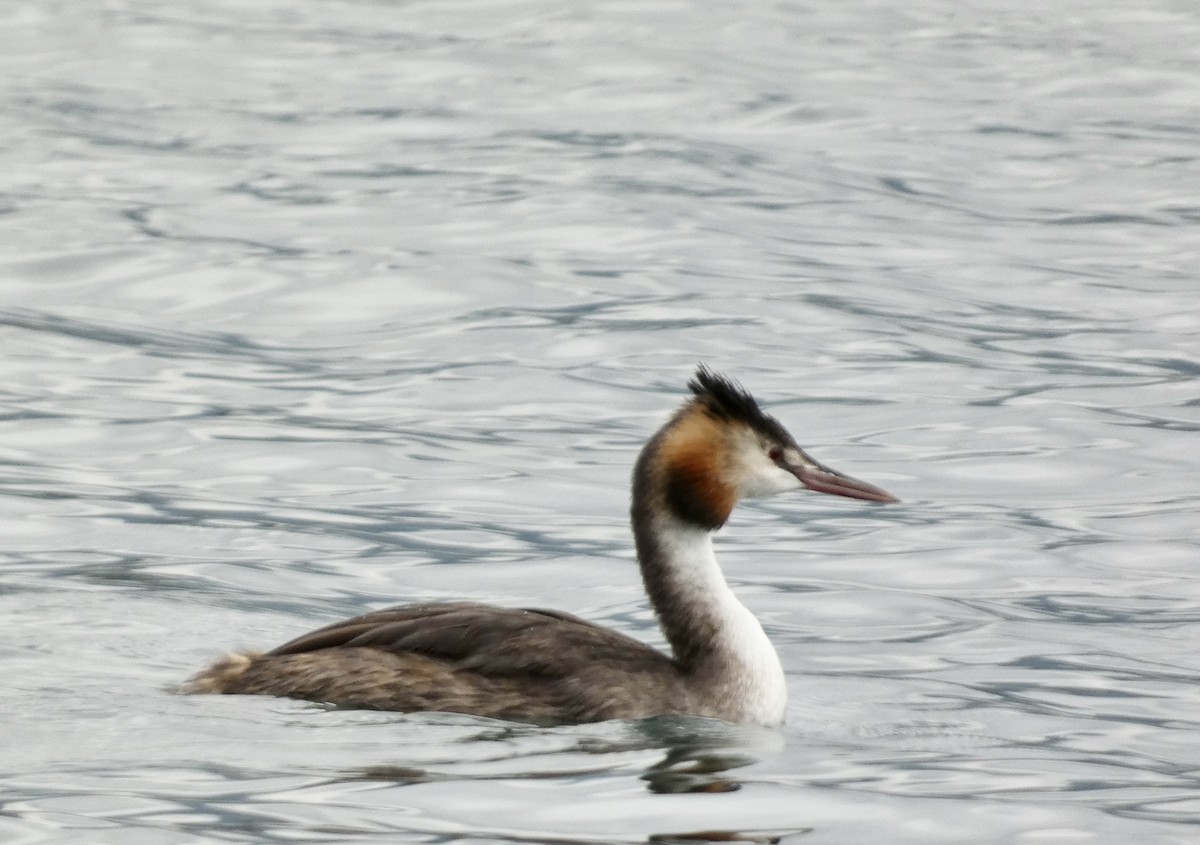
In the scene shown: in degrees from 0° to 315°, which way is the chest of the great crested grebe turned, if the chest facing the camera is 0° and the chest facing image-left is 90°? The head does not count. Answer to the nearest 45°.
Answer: approximately 270°
